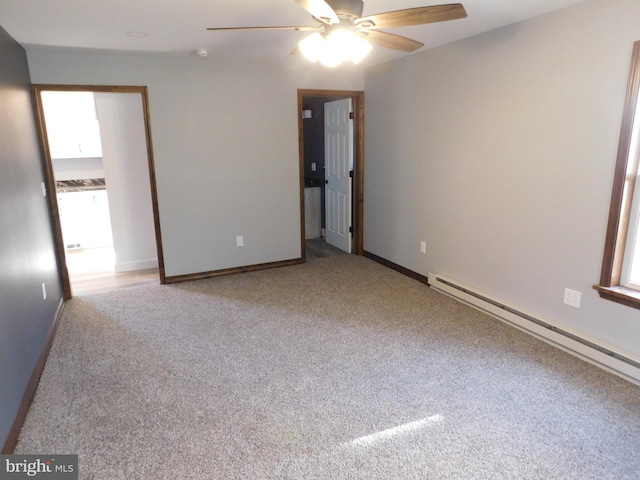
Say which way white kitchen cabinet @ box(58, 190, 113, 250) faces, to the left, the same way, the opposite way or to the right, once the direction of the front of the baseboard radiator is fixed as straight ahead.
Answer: to the left

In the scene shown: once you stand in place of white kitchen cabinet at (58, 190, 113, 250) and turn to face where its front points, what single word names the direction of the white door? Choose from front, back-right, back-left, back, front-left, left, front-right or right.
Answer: front-left

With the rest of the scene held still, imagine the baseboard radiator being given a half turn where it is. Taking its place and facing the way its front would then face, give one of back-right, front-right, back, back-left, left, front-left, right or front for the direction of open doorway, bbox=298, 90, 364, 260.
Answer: left

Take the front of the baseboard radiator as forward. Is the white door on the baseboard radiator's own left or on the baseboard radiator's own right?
on the baseboard radiator's own right

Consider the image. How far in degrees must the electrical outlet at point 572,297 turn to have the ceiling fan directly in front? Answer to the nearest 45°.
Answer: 0° — it already faces it

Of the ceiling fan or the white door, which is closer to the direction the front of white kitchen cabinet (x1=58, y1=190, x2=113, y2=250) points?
the ceiling fan

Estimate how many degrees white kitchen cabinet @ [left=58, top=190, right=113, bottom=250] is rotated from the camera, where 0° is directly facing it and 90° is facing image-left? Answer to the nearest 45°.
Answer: approximately 0°

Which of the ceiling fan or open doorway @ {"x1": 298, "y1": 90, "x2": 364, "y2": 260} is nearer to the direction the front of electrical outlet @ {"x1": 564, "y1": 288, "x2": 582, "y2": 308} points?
the ceiling fan

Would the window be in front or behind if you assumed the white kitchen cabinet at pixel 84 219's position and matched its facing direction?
in front

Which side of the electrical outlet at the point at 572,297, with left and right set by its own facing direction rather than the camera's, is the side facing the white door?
right

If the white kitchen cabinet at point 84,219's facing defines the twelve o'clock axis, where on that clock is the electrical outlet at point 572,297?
The electrical outlet is roughly at 11 o'clock from the white kitchen cabinet.

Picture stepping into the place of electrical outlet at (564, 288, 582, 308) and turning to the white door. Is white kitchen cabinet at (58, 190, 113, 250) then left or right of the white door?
left

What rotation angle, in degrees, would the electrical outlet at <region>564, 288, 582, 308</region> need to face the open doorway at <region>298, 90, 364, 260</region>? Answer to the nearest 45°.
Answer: approximately 90° to its right

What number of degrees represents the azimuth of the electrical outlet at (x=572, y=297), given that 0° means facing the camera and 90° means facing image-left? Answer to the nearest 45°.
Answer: approximately 45°
